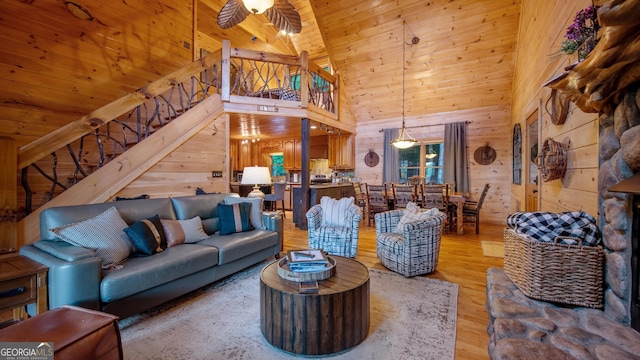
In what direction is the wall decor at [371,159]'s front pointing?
toward the camera

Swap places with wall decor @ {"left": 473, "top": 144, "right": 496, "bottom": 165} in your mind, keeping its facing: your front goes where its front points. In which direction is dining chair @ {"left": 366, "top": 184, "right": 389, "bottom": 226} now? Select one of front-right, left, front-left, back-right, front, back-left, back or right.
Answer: front-right

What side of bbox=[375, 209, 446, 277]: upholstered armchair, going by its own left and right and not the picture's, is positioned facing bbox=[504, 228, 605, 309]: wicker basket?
left

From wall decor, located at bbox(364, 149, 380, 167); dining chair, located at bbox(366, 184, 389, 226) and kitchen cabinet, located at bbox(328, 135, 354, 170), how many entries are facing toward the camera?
2

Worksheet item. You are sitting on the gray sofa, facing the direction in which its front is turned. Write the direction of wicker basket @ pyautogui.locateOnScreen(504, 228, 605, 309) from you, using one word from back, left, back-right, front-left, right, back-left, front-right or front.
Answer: front

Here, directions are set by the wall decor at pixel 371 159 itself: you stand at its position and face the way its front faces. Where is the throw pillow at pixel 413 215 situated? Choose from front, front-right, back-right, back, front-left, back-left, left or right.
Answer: front

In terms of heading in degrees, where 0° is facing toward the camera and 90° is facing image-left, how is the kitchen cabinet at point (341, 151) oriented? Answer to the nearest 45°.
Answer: approximately 0°

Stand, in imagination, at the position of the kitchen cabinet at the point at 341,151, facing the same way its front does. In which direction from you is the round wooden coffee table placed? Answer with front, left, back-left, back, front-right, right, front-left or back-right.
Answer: front

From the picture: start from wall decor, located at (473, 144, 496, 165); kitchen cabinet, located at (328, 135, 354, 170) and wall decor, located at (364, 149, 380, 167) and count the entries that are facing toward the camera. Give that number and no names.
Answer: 3

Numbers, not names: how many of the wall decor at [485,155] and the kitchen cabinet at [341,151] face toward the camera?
2

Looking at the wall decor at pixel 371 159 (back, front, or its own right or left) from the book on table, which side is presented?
front

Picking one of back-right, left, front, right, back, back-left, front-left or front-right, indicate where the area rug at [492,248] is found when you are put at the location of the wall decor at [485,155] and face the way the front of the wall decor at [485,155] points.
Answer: front

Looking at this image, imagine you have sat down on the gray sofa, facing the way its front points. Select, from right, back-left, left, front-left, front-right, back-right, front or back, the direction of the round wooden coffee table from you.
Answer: front

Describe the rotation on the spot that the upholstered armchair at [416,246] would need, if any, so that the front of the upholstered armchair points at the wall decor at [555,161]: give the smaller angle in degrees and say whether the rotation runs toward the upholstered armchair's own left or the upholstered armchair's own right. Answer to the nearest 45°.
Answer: approximately 135° to the upholstered armchair's own left

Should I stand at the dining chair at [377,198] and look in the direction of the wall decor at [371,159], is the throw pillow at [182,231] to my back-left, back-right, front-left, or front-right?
back-left

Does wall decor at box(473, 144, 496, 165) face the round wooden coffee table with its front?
yes
